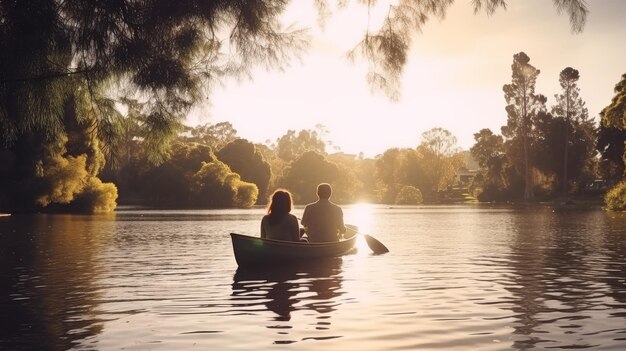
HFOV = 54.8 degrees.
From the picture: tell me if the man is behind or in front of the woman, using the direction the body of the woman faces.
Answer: in front

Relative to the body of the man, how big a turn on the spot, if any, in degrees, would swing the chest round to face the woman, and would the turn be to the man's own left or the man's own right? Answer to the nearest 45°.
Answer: approximately 135° to the man's own left

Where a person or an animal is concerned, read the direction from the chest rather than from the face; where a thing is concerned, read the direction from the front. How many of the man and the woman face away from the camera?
2

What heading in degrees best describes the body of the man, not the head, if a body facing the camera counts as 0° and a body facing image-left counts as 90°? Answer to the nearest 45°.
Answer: approximately 180°

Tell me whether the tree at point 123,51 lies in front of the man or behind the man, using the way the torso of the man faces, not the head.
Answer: behind

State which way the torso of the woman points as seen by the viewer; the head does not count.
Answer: away from the camera

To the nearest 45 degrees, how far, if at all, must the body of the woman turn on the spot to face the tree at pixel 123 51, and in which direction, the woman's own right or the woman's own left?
approximately 180°

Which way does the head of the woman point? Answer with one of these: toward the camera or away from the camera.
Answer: away from the camera
